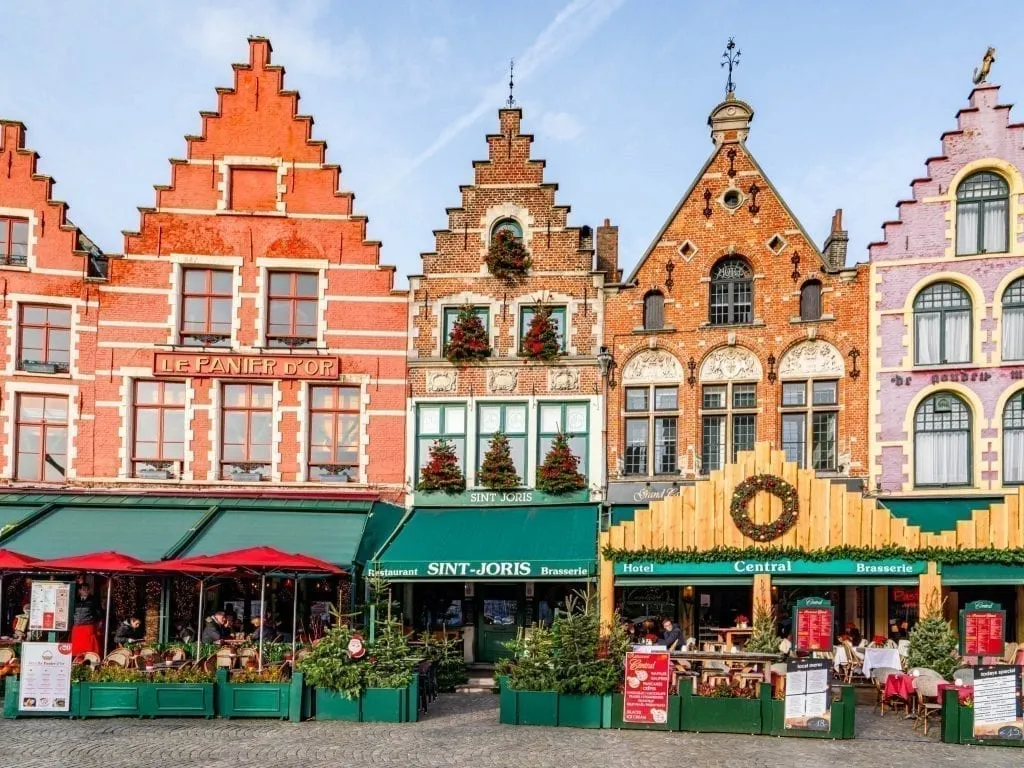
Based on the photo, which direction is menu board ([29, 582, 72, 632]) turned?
toward the camera

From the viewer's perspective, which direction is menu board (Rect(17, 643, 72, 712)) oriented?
toward the camera

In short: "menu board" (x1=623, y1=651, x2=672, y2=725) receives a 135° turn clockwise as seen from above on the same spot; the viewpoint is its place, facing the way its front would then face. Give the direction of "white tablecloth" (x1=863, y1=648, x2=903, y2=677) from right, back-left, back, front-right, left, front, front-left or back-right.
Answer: right

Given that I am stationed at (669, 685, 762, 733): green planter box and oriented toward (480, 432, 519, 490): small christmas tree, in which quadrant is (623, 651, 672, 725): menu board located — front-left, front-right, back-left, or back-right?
front-left

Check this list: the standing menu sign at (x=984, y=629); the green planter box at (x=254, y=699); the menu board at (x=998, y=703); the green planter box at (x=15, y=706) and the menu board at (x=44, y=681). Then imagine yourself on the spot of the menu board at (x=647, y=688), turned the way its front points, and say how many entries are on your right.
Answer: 3

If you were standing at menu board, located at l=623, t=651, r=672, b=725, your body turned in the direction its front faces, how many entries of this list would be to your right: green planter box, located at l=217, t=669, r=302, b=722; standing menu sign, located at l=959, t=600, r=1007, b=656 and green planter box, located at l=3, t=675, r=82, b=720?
2

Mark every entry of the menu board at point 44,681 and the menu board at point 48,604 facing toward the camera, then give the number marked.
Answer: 2

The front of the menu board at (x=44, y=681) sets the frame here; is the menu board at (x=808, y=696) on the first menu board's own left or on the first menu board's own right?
on the first menu board's own left

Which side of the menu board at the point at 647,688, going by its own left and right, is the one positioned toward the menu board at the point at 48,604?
right

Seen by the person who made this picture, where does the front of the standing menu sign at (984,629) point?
facing the viewer

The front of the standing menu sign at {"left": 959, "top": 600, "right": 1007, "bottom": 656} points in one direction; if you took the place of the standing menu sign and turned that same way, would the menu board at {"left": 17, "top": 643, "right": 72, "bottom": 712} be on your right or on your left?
on your right

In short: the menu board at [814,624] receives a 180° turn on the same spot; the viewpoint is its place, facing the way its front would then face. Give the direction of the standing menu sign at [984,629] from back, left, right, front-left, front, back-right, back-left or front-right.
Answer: right

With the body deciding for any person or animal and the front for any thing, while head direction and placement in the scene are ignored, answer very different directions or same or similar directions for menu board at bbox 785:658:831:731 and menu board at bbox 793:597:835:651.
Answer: same or similar directions

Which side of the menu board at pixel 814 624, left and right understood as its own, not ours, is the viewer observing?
front
